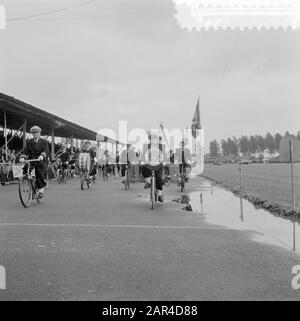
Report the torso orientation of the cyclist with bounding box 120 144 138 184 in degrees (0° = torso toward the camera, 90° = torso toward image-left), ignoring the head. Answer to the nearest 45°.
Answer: approximately 0°

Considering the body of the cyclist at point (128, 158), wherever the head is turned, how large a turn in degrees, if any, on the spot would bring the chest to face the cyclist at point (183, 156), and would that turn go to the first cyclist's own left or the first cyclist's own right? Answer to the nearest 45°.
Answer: approximately 45° to the first cyclist's own left

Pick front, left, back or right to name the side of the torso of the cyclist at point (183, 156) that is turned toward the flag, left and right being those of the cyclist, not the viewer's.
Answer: back

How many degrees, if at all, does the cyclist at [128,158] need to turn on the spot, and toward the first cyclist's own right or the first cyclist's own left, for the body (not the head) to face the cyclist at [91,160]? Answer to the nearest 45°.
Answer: approximately 45° to the first cyclist's own right

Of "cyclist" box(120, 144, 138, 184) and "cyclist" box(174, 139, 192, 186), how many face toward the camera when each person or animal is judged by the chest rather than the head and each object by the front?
2

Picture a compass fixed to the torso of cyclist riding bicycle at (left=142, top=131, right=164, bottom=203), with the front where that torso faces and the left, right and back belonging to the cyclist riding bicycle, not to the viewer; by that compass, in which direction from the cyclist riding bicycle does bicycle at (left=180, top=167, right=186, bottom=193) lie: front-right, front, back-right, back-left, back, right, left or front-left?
back

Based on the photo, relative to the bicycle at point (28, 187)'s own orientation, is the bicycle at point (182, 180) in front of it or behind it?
behind

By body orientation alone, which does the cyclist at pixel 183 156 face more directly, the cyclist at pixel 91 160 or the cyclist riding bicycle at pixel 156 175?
the cyclist riding bicycle

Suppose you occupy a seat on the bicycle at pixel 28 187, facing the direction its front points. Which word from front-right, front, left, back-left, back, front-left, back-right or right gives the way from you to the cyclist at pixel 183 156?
back
